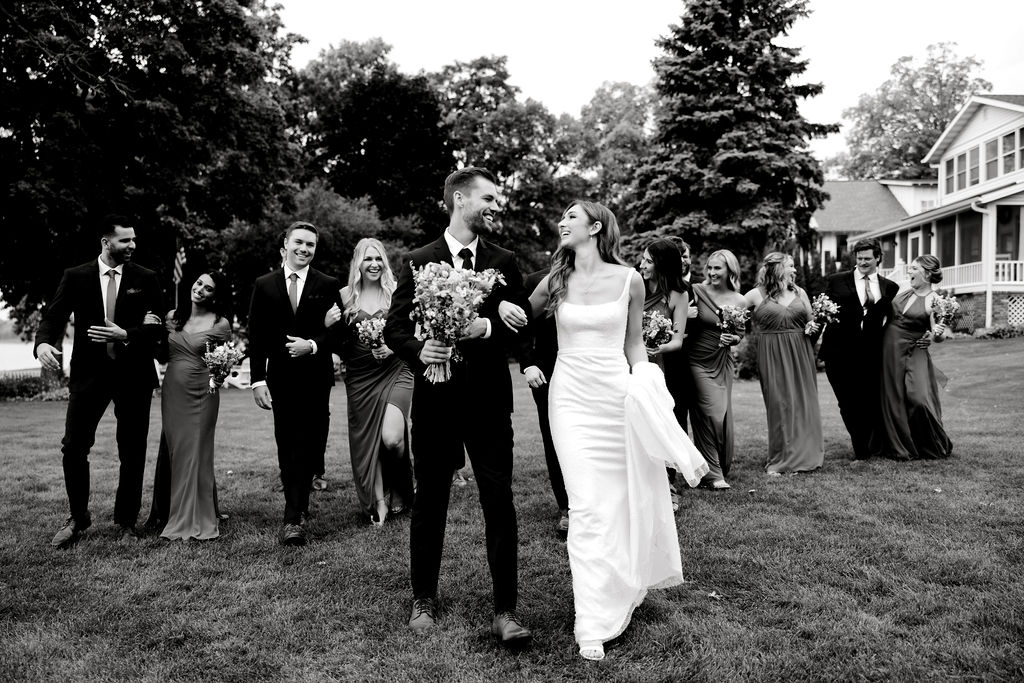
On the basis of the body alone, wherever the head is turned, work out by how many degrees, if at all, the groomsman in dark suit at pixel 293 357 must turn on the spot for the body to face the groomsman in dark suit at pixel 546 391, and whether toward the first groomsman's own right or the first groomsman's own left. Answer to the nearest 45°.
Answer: approximately 90° to the first groomsman's own left

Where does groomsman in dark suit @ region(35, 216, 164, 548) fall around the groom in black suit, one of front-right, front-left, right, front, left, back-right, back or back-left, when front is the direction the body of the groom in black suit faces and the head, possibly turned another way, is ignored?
back-right

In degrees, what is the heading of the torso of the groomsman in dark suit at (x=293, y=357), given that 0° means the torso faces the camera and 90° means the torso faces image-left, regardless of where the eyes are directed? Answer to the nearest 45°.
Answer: approximately 0°

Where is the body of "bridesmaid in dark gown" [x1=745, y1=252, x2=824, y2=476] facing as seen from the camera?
toward the camera

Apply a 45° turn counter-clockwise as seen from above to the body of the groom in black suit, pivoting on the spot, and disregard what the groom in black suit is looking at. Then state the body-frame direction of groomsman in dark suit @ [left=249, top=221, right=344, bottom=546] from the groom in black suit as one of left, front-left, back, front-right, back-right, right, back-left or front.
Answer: back

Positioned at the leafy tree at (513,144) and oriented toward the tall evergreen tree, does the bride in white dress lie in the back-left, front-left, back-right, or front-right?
front-right

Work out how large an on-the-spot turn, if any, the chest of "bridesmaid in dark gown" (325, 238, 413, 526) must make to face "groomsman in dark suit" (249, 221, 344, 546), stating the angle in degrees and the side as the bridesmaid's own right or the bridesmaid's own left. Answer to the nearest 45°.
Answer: approximately 45° to the bridesmaid's own right

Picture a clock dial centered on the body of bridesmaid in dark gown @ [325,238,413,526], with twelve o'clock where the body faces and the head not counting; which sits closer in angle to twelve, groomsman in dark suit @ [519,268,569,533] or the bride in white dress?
the bride in white dress

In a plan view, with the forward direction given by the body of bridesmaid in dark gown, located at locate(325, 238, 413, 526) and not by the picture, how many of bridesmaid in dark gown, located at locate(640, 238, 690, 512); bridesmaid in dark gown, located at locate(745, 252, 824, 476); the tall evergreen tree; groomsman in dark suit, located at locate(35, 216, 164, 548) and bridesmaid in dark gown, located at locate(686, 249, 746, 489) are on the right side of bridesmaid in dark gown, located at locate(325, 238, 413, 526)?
1

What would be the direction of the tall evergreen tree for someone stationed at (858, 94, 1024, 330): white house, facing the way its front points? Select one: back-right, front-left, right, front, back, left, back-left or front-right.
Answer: front

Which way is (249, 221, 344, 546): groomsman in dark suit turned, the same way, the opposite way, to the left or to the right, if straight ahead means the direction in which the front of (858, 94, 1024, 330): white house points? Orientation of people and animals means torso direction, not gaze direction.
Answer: to the left

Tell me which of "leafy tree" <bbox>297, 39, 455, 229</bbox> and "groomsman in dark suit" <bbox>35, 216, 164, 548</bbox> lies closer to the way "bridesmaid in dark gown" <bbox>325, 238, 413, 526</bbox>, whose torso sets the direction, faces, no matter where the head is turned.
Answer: the groomsman in dark suit

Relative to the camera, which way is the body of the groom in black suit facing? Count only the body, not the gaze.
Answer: toward the camera

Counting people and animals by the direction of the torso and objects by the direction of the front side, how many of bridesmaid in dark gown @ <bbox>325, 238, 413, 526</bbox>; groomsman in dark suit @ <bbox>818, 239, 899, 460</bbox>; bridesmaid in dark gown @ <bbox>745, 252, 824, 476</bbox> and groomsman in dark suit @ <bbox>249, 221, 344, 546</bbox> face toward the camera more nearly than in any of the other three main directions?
4

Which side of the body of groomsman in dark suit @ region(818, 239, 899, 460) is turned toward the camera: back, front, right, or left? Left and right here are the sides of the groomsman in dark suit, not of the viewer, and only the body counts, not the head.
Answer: front

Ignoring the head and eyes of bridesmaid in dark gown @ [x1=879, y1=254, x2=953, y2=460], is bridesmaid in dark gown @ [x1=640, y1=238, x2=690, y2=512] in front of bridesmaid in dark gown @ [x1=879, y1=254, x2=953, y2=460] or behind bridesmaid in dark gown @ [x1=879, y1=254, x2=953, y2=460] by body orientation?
in front

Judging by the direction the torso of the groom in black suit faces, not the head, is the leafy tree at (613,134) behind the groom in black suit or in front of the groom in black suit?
behind
